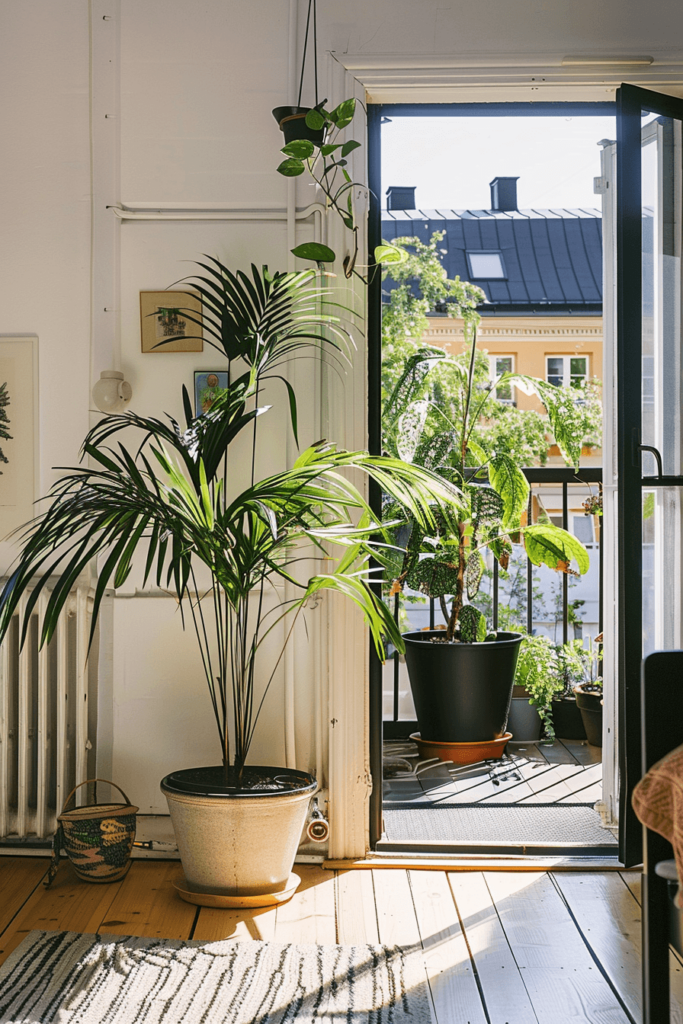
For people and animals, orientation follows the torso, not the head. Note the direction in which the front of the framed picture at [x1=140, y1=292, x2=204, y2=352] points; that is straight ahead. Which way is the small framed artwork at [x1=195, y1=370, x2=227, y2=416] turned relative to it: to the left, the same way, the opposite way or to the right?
the same way

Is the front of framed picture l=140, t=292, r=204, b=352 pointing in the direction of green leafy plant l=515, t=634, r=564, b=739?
no

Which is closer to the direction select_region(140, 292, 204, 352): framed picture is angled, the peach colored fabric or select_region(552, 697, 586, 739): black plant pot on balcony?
the peach colored fabric

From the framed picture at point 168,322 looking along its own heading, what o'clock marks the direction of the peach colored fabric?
The peach colored fabric is roughly at 11 o'clock from the framed picture.

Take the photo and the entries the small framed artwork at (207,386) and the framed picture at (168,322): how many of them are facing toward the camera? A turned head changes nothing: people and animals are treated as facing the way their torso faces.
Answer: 2

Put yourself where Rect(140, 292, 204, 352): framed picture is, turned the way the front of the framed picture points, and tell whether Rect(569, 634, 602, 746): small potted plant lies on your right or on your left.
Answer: on your left

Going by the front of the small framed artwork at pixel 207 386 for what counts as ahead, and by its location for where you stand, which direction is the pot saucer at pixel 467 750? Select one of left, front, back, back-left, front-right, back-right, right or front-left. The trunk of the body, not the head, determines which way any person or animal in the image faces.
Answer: back-left

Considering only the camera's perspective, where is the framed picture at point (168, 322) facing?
facing the viewer

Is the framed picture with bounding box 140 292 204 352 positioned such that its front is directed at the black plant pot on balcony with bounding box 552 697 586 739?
no

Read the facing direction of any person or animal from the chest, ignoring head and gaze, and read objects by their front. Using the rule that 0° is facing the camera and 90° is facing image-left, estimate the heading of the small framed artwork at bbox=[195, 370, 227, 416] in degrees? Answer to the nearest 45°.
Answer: approximately 0°

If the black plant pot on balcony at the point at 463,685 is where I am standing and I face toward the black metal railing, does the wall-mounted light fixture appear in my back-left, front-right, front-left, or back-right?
back-left

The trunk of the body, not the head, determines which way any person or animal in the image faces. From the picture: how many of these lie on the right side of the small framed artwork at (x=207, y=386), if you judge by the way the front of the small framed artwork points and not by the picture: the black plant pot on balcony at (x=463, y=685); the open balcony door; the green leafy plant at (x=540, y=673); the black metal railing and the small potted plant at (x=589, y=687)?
0

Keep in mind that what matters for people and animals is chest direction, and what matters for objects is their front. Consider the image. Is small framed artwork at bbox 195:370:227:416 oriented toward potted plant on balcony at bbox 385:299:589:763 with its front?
no
